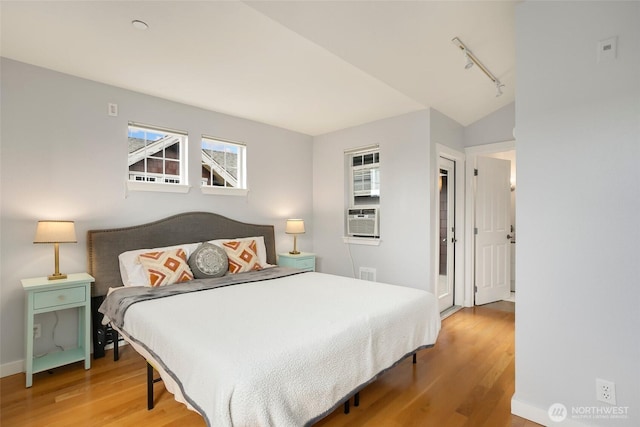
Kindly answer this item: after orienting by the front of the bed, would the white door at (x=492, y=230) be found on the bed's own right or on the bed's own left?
on the bed's own left

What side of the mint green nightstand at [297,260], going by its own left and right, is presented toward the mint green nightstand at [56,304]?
right

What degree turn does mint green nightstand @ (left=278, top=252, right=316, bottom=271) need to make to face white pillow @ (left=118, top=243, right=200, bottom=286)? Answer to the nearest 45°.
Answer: approximately 90° to its right

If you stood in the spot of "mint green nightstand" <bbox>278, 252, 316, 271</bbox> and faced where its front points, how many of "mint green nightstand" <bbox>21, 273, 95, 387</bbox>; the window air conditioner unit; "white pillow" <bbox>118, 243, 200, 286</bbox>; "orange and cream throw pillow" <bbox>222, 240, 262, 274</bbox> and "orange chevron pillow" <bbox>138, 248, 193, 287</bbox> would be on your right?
4

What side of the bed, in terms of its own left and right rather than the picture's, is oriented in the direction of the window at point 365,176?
left

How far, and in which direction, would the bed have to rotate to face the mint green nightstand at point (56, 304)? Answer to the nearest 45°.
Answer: approximately 180°

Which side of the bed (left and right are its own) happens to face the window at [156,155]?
back

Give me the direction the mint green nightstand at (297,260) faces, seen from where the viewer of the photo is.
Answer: facing the viewer and to the right of the viewer

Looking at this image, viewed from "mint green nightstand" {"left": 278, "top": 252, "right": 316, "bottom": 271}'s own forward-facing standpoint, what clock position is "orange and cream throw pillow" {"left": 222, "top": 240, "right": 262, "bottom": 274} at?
The orange and cream throw pillow is roughly at 3 o'clock from the mint green nightstand.

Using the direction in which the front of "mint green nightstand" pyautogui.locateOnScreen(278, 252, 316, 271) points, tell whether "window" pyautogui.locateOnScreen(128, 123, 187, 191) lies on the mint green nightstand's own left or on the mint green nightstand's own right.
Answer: on the mint green nightstand's own right

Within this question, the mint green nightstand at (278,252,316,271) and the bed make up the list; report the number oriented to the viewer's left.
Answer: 0
